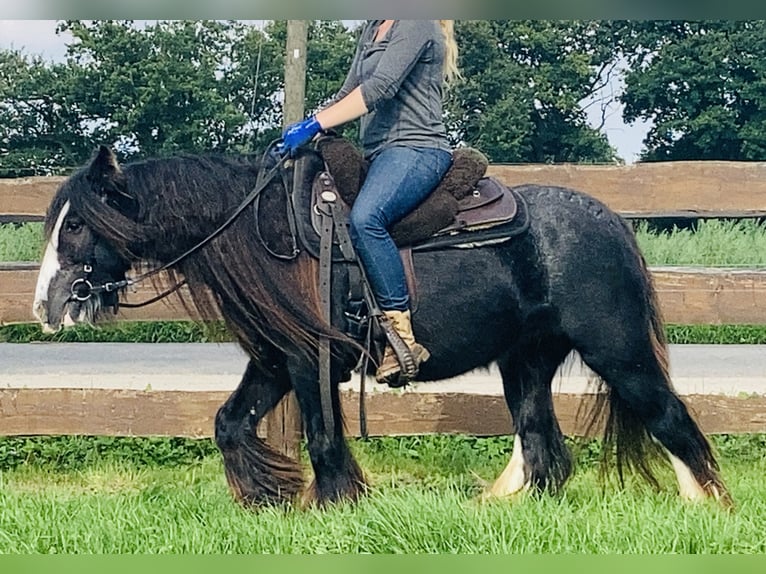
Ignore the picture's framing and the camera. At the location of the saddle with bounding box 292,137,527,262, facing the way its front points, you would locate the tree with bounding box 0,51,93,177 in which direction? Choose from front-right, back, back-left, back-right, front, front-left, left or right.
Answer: front-right

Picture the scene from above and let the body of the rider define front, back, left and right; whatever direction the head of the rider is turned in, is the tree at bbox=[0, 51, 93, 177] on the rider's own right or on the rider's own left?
on the rider's own right

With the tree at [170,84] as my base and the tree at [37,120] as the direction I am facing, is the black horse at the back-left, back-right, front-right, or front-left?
back-left

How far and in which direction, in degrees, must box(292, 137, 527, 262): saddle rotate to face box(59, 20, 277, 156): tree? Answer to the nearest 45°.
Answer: approximately 45° to its right

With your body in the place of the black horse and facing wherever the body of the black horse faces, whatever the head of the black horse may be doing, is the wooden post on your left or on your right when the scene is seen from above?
on your right

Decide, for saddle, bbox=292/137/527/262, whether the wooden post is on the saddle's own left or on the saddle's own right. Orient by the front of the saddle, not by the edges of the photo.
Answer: on the saddle's own right

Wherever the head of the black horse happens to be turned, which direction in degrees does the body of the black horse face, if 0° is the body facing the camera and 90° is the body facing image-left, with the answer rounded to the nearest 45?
approximately 90°

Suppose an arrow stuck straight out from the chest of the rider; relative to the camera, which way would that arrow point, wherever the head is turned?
to the viewer's left

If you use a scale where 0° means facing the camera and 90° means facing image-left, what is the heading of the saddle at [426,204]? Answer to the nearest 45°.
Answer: approximately 90°
